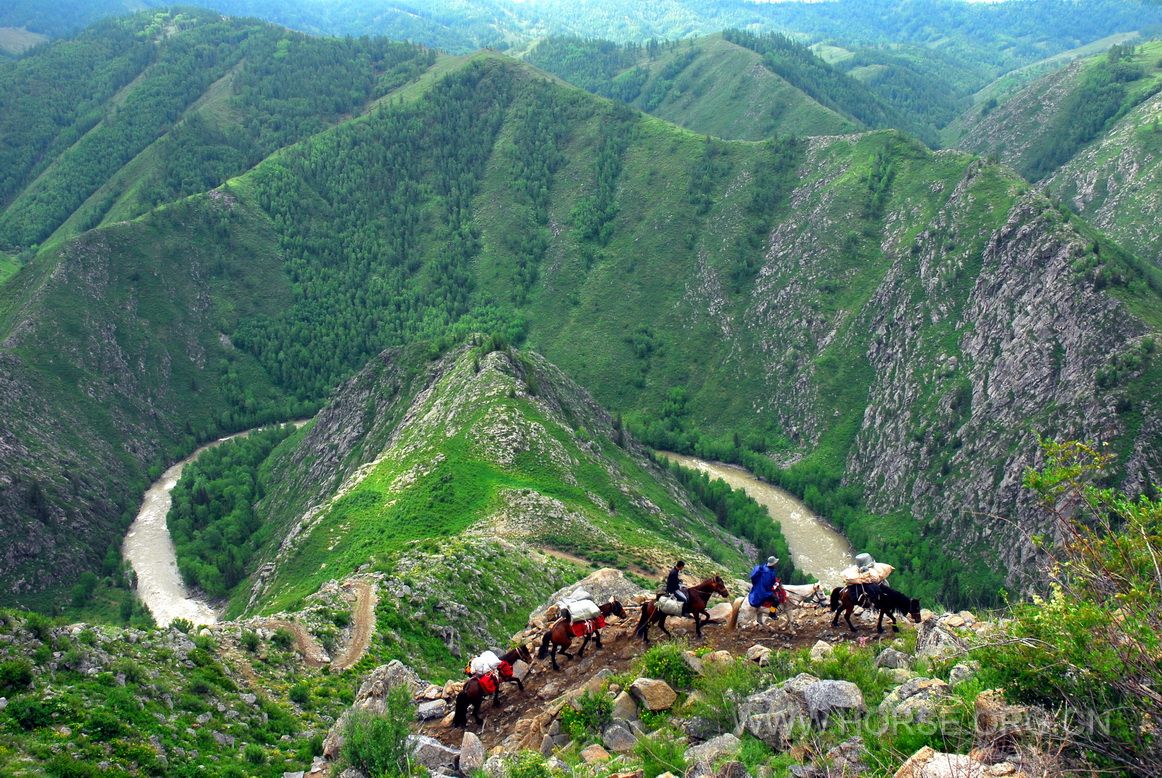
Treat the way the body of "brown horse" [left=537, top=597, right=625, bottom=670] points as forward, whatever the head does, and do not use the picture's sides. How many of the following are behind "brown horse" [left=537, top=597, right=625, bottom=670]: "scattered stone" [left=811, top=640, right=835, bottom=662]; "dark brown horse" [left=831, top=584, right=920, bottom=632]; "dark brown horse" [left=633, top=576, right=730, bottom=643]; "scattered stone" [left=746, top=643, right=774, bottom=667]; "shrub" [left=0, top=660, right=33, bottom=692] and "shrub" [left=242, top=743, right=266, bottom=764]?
2

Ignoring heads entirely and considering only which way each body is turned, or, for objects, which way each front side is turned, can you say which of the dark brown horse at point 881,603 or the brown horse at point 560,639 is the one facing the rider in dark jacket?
the brown horse

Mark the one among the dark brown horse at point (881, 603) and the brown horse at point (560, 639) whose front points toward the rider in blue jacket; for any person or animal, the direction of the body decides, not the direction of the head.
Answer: the brown horse

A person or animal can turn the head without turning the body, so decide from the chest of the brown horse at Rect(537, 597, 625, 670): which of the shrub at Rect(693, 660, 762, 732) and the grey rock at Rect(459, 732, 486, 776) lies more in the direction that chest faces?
the shrub

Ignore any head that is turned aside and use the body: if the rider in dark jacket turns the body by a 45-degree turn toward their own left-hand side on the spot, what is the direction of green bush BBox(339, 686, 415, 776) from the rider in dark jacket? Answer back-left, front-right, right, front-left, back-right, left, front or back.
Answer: back

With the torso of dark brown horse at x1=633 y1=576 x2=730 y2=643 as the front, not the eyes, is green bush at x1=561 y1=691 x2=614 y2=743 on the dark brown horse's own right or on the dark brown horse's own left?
on the dark brown horse's own right

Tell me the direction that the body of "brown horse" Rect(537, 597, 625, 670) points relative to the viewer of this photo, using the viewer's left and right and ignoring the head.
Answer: facing to the right of the viewer

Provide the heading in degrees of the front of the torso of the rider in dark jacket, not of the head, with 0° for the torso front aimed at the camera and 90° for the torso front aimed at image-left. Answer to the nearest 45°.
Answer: approximately 270°

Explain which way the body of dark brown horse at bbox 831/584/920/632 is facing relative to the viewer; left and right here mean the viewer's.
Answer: facing to the right of the viewer

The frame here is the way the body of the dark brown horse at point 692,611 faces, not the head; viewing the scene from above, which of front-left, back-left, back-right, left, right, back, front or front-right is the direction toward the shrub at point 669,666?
right

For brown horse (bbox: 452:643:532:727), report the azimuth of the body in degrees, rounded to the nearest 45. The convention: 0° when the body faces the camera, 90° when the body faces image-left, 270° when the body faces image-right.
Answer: approximately 270°

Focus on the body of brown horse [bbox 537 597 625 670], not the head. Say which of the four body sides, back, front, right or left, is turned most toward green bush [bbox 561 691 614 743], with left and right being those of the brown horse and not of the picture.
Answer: right

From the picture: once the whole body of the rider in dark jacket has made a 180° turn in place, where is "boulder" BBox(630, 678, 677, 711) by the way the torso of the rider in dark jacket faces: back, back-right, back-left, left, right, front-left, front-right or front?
left

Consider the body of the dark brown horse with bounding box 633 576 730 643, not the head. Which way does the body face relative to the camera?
to the viewer's right
